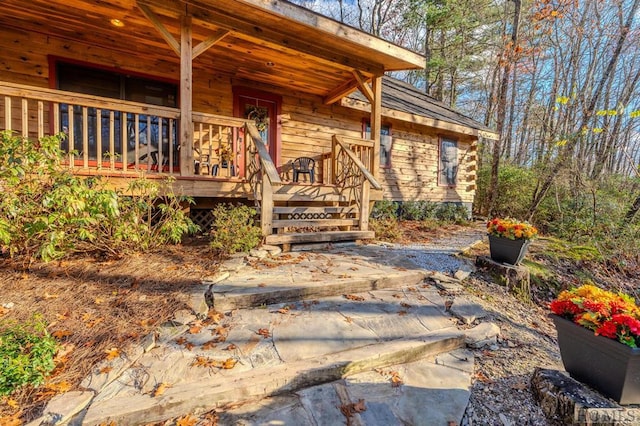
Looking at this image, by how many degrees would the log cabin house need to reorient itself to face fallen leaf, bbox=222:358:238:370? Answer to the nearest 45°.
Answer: approximately 45° to its right

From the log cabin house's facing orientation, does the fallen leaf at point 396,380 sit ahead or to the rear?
ahead

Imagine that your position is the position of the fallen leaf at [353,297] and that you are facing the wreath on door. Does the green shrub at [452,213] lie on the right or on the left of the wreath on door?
right

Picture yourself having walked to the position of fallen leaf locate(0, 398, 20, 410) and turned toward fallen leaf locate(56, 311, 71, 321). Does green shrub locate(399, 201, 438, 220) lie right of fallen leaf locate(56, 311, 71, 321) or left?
right

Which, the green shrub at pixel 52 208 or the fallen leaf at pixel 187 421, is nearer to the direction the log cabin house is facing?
the fallen leaf

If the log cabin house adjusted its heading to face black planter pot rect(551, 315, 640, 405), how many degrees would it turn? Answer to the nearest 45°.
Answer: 0° — it already faces it

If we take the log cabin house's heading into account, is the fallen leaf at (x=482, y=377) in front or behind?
in front
